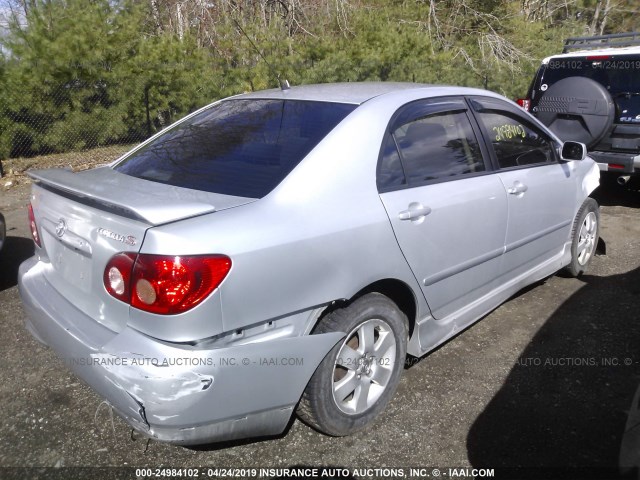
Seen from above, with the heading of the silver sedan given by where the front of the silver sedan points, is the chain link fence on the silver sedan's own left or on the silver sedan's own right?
on the silver sedan's own left

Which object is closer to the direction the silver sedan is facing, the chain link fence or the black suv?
the black suv

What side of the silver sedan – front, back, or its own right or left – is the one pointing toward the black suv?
front

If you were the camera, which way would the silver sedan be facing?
facing away from the viewer and to the right of the viewer
